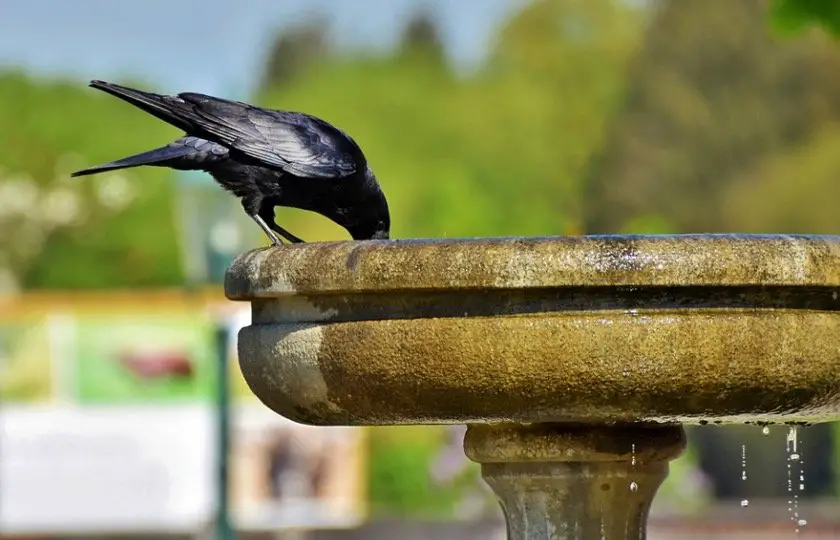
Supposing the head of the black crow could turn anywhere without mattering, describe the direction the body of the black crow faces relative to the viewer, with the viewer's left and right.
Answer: facing to the right of the viewer

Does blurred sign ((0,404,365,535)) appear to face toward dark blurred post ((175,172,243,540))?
yes

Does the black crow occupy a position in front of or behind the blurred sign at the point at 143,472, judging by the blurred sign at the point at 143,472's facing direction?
in front

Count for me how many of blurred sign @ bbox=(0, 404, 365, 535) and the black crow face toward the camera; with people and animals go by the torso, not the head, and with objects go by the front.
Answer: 1

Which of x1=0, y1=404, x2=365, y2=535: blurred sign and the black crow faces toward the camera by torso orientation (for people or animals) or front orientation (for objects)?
the blurred sign

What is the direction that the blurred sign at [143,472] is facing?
toward the camera

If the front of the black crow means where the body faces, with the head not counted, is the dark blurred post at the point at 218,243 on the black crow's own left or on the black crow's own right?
on the black crow's own left

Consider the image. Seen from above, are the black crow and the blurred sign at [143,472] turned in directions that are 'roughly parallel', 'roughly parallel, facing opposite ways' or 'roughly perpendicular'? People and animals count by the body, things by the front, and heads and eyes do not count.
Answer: roughly perpendicular

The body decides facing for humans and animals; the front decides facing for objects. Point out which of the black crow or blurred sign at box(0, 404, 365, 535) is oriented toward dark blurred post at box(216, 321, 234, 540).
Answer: the blurred sign

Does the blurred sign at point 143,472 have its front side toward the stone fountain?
yes

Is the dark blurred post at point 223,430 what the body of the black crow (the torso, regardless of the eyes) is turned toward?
no

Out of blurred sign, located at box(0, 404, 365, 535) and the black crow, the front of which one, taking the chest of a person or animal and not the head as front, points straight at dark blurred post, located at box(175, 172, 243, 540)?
the blurred sign
